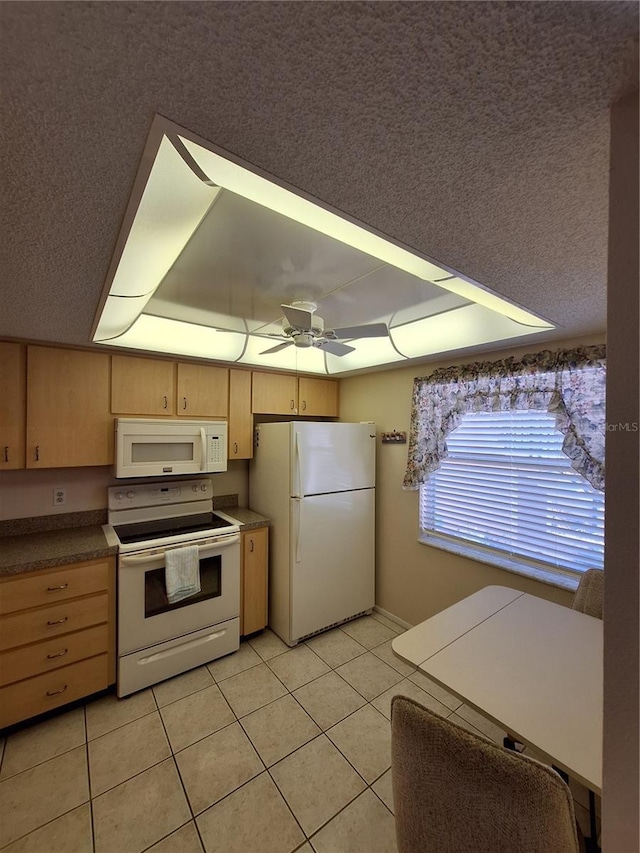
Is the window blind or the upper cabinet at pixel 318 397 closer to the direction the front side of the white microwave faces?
the window blind

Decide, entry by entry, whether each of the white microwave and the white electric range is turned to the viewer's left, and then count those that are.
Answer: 0

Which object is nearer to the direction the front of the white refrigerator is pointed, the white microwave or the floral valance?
the floral valance

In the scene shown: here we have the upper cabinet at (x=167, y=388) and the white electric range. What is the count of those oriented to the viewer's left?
0

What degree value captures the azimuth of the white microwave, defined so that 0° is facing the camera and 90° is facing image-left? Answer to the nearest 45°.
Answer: approximately 315°

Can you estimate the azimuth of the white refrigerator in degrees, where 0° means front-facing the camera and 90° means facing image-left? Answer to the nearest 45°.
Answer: approximately 315°

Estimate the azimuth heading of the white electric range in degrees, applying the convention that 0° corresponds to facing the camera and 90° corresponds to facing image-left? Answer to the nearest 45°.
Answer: approximately 315°

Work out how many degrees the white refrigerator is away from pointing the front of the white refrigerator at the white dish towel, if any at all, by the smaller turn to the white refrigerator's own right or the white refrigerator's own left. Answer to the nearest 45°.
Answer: approximately 90° to the white refrigerator's own right

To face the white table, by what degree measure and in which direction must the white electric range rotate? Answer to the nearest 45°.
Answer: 0° — it already faces it

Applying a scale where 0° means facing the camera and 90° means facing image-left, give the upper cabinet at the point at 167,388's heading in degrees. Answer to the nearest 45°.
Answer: approximately 315°
